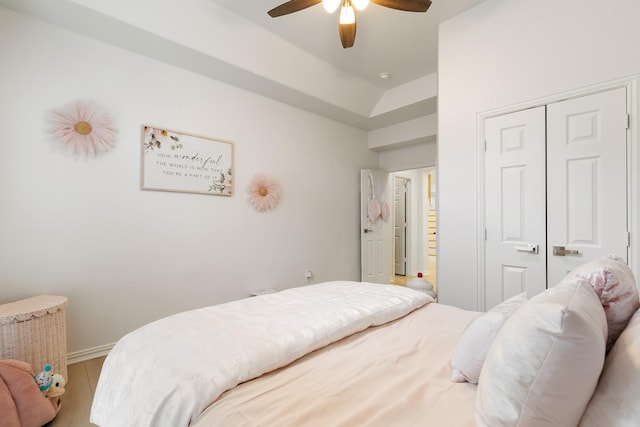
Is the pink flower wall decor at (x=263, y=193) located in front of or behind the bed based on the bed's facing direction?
in front

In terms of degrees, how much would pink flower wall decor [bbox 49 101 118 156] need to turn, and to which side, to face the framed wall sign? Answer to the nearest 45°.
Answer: approximately 90° to its left

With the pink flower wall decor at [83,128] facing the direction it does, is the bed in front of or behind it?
in front

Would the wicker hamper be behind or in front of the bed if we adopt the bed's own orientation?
in front

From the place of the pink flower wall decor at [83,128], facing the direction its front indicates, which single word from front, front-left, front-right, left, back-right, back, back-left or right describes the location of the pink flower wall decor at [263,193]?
left

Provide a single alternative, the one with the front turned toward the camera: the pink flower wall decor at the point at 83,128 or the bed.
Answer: the pink flower wall decor

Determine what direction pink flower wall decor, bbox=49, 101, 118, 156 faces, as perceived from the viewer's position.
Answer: facing the viewer

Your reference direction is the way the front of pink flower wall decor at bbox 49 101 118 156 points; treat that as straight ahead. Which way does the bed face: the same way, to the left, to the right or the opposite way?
the opposite way

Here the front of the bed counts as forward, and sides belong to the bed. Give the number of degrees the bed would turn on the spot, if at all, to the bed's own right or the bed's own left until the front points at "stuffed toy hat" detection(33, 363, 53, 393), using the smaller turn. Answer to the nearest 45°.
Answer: approximately 45° to the bed's own left

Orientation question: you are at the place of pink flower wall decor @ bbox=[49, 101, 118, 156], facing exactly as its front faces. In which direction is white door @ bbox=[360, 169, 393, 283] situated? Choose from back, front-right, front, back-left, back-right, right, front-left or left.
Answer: left

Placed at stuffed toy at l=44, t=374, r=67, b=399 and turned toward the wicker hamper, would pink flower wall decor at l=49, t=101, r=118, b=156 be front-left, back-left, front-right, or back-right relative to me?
front-right

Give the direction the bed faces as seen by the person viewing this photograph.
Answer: facing away from the viewer and to the left of the viewer

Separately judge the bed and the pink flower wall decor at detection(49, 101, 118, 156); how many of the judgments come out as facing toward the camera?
1

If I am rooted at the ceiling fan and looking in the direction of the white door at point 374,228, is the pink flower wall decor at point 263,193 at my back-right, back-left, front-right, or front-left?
front-left
